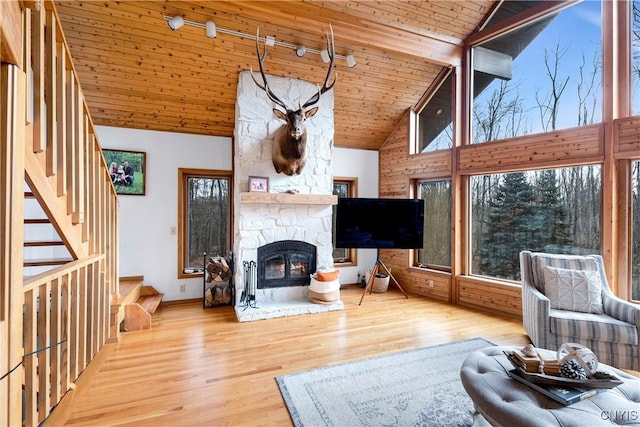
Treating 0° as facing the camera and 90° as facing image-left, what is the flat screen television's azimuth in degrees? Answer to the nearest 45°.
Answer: approximately 0°

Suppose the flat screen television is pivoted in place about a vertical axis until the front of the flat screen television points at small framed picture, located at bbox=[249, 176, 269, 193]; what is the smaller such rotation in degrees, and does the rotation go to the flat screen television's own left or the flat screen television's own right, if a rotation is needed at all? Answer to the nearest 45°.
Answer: approximately 45° to the flat screen television's own right

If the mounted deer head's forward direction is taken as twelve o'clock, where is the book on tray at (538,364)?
The book on tray is roughly at 11 o'clock from the mounted deer head.

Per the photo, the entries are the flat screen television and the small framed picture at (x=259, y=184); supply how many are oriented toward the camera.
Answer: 2

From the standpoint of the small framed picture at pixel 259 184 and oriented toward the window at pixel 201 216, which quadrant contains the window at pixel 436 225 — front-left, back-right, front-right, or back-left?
back-right

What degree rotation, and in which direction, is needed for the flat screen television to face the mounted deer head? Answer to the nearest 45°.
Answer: approximately 45° to its right

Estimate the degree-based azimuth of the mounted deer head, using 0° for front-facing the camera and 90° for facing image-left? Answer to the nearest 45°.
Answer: approximately 0°
